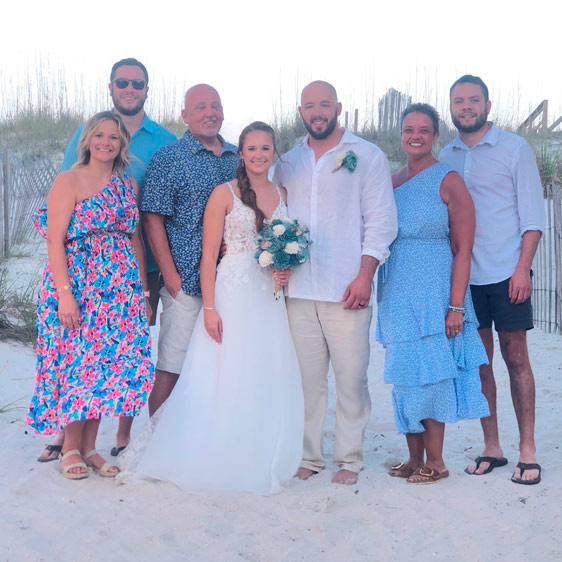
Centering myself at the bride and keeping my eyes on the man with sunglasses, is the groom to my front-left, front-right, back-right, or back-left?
back-right

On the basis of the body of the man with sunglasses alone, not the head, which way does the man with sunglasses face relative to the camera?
toward the camera

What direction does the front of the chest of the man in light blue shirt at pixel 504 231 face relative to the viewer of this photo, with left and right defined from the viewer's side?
facing the viewer and to the left of the viewer

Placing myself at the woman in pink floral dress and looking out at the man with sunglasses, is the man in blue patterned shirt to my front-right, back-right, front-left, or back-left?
front-right

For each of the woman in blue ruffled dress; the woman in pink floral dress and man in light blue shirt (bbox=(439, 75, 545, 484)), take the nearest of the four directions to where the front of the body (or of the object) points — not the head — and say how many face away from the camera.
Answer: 0

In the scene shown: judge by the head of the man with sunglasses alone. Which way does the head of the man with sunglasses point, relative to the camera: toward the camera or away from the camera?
toward the camera

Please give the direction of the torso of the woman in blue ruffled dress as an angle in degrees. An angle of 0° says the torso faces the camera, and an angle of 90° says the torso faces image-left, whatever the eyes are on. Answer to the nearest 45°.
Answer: approximately 45°

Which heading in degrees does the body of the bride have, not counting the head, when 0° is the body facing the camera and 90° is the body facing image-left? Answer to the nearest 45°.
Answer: approximately 315°

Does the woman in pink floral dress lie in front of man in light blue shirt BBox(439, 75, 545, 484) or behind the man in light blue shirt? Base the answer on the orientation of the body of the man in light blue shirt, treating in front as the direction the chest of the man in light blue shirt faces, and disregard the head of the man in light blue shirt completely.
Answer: in front
